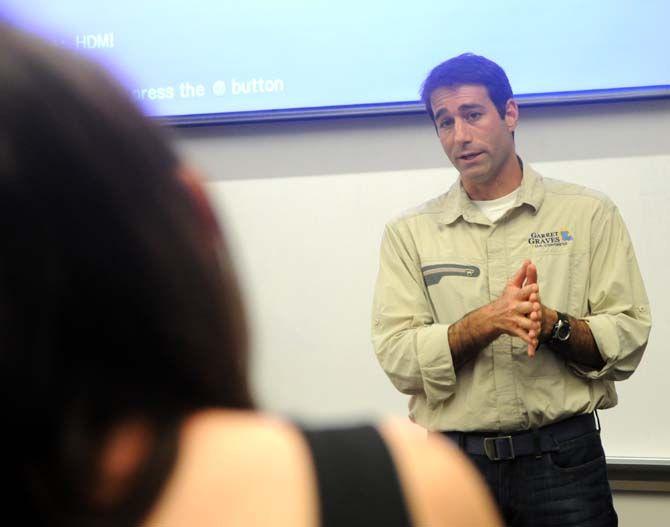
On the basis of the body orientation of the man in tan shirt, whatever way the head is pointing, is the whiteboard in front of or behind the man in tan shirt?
behind

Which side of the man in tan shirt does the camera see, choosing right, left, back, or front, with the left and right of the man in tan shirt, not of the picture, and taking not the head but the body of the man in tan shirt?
front

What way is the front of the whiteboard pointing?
toward the camera

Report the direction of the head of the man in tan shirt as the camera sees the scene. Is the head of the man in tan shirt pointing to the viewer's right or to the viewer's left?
to the viewer's left

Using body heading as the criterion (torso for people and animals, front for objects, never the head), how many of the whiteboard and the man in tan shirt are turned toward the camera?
2
